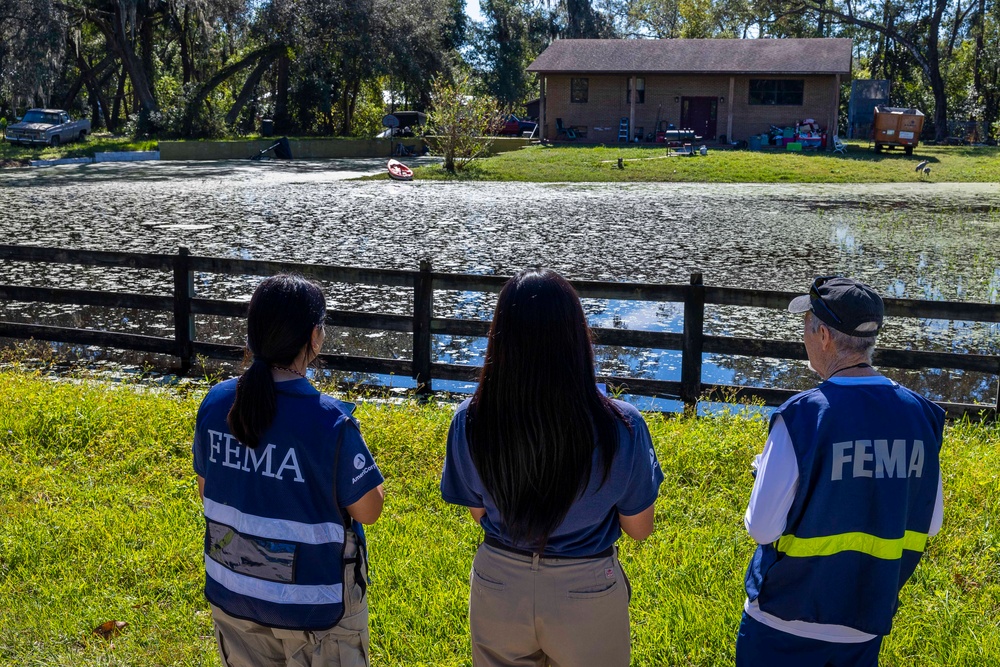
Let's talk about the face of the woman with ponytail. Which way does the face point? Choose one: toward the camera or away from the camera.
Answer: away from the camera

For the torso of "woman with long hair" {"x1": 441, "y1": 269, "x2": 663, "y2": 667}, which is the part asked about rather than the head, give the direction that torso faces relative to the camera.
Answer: away from the camera

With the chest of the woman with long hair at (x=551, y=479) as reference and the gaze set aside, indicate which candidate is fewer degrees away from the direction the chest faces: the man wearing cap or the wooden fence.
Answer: the wooden fence

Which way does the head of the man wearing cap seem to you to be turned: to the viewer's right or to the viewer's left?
to the viewer's left

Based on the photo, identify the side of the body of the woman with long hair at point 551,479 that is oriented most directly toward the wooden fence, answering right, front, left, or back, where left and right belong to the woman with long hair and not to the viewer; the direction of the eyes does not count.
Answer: front

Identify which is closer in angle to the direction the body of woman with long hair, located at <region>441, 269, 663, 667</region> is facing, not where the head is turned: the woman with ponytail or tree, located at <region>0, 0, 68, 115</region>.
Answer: the tree

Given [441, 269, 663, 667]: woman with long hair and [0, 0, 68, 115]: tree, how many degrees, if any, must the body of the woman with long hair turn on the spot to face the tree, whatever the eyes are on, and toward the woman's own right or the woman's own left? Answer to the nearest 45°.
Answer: approximately 45° to the woman's own left

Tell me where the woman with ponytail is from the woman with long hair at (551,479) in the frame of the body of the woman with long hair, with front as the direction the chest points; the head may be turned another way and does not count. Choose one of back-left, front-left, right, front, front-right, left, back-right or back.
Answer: left

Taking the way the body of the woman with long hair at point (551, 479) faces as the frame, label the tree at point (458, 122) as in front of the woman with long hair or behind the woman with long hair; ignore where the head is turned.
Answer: in front

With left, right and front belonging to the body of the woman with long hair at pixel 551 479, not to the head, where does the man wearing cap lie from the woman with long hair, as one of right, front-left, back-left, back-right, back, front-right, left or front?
right

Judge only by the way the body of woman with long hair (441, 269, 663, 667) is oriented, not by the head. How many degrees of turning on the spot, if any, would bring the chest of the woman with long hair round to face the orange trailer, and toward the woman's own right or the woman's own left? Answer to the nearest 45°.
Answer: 0° — they already face it

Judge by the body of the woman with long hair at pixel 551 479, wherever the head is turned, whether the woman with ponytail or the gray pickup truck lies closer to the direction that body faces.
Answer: the gray pickup truck

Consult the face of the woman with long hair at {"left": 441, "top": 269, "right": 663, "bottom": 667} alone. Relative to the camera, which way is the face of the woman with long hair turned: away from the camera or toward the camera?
away from the camera
